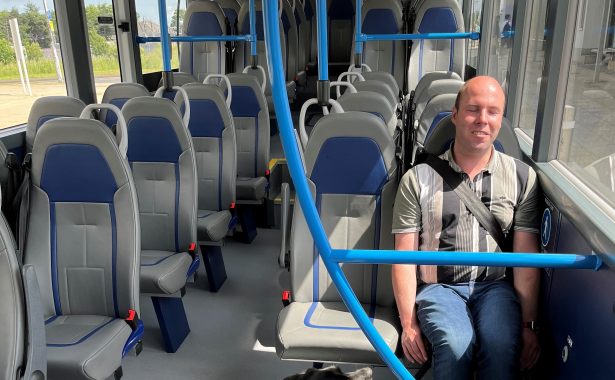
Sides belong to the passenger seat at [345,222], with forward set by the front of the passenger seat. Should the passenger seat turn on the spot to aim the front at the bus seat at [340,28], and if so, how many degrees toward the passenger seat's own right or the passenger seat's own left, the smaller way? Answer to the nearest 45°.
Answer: approximately 180°

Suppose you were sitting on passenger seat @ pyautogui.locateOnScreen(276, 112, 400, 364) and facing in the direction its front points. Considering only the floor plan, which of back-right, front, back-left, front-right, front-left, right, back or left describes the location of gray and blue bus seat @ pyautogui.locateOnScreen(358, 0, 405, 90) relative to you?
back

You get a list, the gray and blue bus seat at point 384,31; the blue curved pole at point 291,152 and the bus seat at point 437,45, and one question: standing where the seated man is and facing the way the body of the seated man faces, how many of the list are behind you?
2

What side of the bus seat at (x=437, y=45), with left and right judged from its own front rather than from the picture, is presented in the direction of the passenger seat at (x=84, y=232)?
front

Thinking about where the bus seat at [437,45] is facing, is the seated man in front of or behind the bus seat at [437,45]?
in front

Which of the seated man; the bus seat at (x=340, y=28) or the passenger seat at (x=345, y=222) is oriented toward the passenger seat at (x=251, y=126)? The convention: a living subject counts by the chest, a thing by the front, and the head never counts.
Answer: the bus seat at (x=340, y=28)

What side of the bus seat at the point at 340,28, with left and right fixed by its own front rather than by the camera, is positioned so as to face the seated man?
front

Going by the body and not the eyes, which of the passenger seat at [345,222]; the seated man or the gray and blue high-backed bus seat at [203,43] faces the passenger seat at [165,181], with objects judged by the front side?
the gray and blue high-backed bus seat
